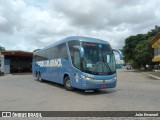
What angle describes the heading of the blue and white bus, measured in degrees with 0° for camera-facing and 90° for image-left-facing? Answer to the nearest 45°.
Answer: approximately 315°
